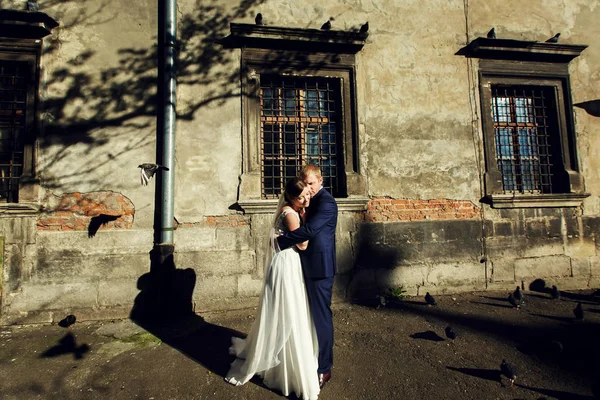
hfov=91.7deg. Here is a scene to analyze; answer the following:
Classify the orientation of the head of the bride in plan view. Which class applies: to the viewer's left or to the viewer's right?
to the viewer's right

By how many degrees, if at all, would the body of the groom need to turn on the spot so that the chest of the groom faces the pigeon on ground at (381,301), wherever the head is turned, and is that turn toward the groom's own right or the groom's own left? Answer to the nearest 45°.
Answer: approximately 135° to the groom's own right

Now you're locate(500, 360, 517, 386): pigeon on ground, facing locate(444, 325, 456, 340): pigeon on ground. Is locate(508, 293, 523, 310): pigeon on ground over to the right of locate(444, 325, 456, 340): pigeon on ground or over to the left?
right

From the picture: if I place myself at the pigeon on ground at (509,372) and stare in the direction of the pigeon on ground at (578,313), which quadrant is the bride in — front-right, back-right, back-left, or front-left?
back-left

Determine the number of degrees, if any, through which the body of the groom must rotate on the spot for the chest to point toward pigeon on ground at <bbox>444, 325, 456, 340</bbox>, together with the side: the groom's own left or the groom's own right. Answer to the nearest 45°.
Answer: approximately 135° to the groom's own right

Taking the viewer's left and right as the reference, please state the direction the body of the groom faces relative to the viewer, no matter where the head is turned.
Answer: facing to the left of the viewer

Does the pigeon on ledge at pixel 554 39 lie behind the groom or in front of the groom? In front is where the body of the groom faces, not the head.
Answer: behind
